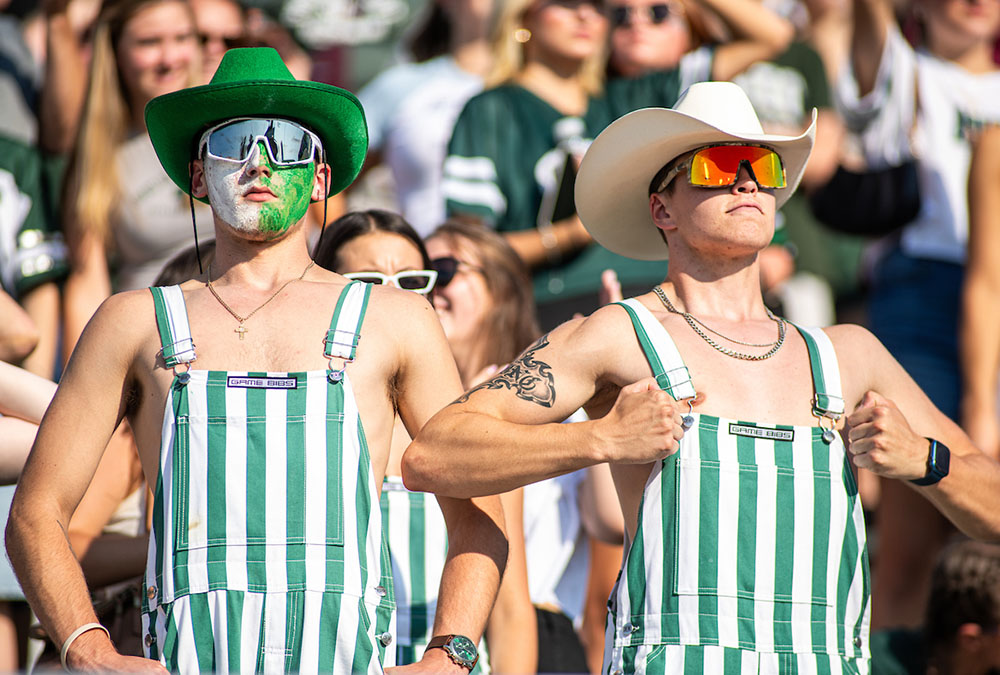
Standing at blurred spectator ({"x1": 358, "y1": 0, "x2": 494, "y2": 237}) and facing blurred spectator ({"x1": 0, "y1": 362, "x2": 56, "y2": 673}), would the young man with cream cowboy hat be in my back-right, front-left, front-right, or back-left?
front-left

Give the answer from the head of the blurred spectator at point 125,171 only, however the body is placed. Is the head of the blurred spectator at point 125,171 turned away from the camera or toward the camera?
toward the camera

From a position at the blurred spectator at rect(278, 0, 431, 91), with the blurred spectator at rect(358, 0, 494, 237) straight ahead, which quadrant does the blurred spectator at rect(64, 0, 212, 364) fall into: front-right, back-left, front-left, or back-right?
front-right

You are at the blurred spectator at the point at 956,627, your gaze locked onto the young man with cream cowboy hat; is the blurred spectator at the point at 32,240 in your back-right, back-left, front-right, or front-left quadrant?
front-right

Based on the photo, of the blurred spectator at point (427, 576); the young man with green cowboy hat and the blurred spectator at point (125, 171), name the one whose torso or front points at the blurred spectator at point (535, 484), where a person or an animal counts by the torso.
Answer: the blurred spectator at point (125, 171)

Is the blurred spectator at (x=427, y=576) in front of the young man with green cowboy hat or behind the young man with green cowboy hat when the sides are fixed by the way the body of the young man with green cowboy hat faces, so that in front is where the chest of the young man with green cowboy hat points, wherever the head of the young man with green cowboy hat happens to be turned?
behind

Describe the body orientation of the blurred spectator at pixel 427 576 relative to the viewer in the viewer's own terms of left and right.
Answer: facing the viewer

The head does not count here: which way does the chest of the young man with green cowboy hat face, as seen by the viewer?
toward the camera

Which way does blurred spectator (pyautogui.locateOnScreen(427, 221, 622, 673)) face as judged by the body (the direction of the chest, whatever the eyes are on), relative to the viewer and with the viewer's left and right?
facing the viewer and to the left of the viewer

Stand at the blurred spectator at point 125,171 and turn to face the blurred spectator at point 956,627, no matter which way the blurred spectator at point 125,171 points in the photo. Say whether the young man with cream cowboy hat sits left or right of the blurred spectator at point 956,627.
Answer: right

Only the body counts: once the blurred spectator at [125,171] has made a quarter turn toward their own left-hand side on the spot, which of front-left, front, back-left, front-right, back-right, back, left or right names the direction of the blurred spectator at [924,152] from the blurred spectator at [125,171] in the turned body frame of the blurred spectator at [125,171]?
front-right

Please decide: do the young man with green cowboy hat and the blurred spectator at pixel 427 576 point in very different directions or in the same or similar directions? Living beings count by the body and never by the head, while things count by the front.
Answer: same or similar directions

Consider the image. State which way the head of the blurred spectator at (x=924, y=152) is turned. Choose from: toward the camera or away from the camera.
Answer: toward the camera

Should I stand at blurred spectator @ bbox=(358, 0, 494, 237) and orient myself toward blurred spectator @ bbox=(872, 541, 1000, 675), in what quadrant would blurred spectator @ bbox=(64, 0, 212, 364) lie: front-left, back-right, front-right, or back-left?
back-right
